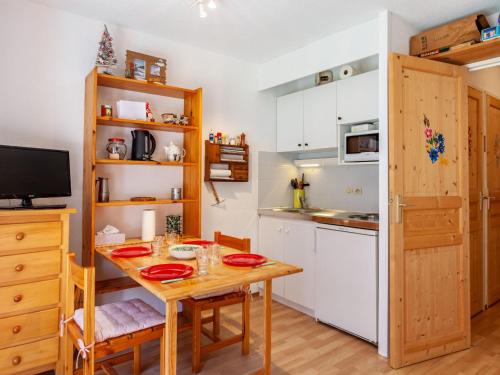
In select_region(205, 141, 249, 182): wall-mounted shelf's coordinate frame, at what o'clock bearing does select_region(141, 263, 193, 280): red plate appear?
The red plate is roughly at 2 o'clock from the wall-mounted shelf.

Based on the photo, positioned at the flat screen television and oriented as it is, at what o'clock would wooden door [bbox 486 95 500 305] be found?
The wooden door is roughly at 11 o'clock from the flat screen television.

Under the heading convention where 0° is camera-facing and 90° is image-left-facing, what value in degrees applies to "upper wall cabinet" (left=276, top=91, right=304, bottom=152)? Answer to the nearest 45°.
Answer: approximately 45°

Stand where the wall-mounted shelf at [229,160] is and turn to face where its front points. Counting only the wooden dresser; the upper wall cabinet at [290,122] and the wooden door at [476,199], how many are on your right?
1

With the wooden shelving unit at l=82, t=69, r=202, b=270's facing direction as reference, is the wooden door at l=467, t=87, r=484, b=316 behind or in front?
in front

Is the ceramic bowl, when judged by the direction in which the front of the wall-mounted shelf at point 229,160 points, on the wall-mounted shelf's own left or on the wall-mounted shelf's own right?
on the wall-mounted shelf's own right
